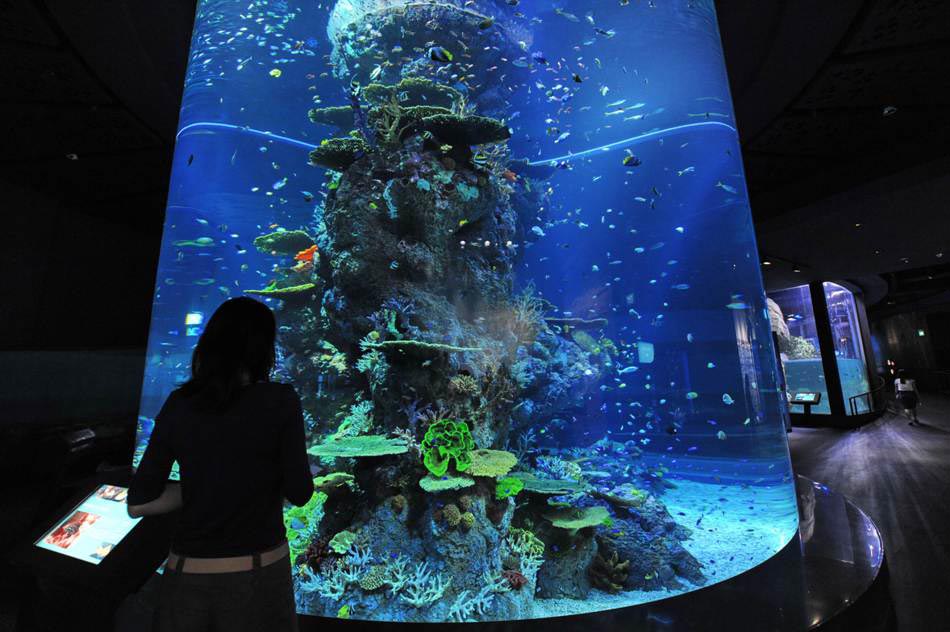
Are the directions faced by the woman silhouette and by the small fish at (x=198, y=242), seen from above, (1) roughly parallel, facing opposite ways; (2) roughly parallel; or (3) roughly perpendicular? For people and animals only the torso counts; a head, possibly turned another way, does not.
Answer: roughly perpendicular

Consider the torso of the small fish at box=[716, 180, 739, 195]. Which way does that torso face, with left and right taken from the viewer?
facing to the right of the viewer

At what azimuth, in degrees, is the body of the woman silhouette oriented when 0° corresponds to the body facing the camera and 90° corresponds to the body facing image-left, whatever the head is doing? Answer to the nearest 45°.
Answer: approximately 180°

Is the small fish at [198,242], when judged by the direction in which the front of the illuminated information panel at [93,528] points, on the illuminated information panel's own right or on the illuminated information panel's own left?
on the illuminated information panel's own left

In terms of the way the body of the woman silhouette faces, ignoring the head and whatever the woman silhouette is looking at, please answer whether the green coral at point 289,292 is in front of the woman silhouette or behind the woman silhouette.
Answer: in front
